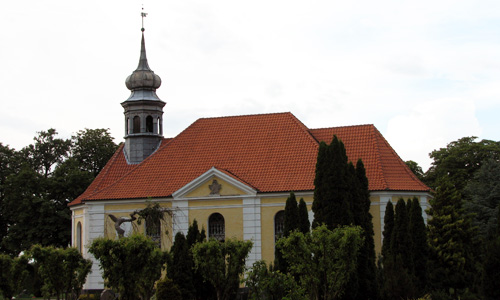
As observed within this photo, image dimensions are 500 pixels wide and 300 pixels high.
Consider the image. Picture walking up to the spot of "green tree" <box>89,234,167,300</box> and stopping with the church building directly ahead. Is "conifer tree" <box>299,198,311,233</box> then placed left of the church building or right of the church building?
right

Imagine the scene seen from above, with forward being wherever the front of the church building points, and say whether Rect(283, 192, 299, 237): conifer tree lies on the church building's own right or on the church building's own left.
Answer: on the church building's own left

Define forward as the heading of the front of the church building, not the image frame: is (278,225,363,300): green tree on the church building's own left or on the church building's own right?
on the church building's own left

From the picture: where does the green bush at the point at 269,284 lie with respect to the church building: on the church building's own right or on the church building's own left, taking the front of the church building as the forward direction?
on the church building's own left

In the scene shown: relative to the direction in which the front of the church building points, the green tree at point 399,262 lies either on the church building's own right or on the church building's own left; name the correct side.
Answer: on the church building's own left

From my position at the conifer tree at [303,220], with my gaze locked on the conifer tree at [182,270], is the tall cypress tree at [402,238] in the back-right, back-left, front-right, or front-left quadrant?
back-left
